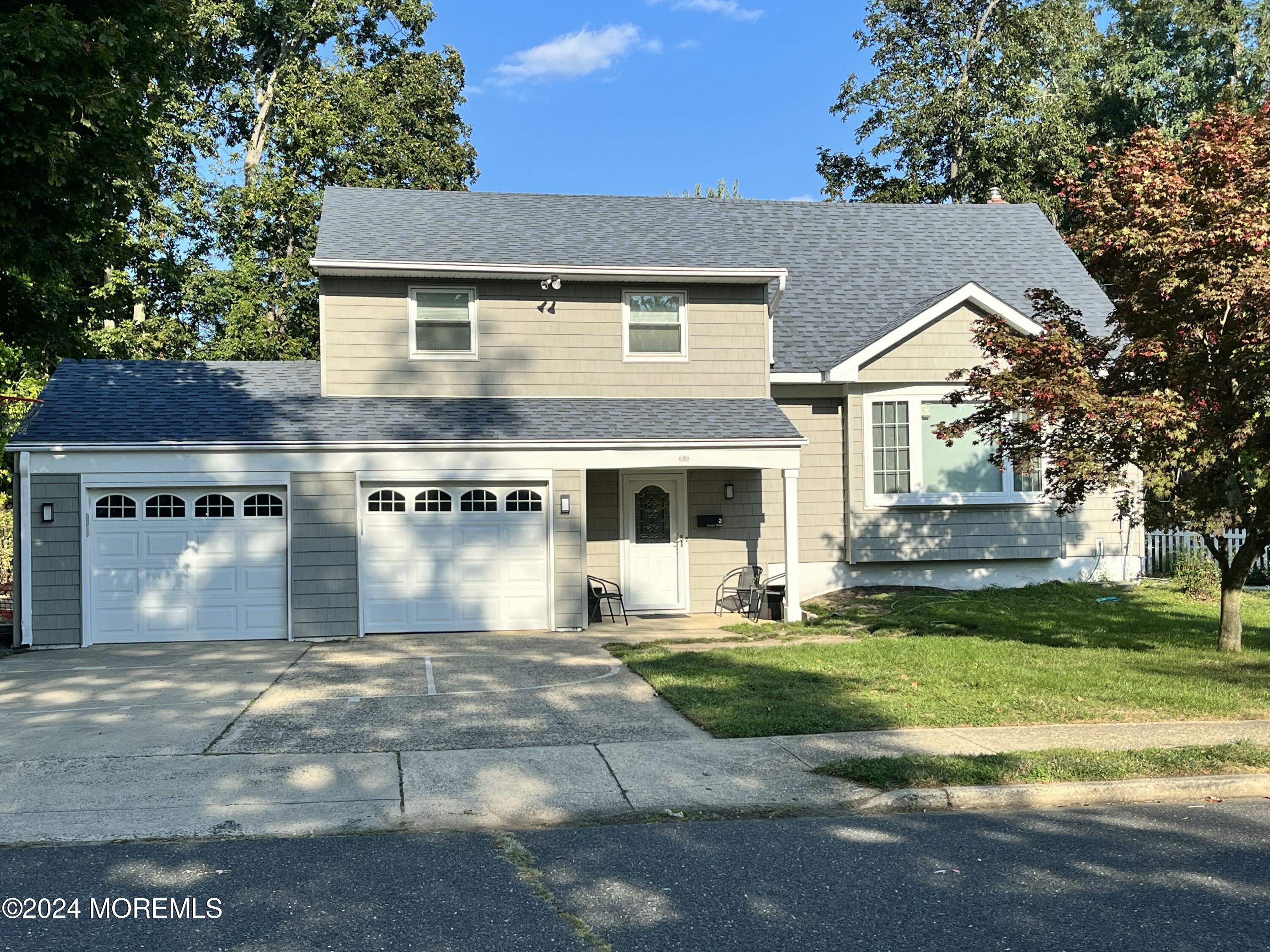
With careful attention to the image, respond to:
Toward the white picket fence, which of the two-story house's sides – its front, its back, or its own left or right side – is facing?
left

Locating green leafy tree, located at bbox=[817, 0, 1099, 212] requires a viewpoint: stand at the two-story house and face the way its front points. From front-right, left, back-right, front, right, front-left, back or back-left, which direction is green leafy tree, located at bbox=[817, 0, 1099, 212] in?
back-left

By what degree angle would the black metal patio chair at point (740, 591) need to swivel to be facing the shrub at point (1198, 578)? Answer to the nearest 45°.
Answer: approximately 135° to its left

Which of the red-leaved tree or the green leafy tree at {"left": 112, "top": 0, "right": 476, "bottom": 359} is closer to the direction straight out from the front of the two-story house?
the red-leaved tree

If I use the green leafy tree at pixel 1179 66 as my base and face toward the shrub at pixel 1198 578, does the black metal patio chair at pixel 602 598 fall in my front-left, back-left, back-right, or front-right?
front-right

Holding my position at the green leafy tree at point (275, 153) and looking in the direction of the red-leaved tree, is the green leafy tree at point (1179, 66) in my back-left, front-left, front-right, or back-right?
front-left

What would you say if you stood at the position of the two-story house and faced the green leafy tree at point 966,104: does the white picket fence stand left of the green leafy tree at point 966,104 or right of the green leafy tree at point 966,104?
right

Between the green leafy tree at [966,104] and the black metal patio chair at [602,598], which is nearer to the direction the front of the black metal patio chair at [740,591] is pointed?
the black metal patio chair

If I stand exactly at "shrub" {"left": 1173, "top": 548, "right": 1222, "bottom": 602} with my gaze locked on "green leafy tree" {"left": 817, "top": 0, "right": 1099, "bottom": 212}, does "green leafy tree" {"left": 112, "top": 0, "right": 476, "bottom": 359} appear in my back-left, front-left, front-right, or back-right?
front-left

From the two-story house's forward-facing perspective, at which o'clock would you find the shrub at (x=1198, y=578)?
The shrub is roughly at 9 o'clock from the two-story house.

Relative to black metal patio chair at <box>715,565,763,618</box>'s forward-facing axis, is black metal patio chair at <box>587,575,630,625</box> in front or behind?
in front

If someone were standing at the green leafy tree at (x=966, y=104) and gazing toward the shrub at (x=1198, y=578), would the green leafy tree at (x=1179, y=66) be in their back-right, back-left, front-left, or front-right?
back-left

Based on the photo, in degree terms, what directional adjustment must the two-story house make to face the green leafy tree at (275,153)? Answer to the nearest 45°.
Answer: approximately 135° to its right

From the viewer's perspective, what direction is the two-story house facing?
toward the camera

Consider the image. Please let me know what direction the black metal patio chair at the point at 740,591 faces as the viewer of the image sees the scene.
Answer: facing the viewer and to the left of the viewer
